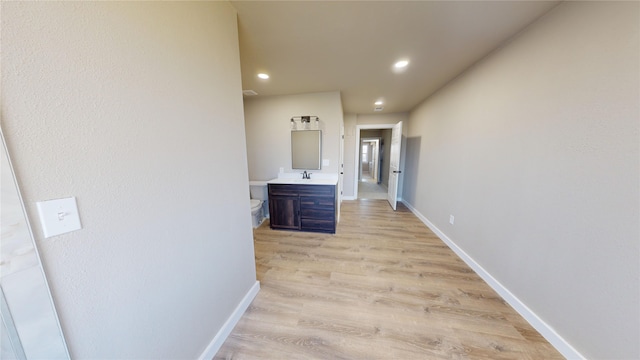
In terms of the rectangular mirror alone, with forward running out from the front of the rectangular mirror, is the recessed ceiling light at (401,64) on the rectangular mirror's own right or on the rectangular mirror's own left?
on the rectangular mirror's own left

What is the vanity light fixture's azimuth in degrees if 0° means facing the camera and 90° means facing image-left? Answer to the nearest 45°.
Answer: approximately 0°
